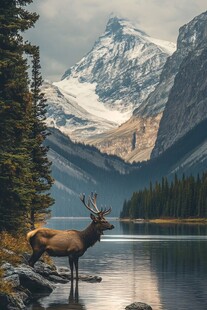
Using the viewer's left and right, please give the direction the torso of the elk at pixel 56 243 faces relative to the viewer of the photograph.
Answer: facing to the right of the viewer

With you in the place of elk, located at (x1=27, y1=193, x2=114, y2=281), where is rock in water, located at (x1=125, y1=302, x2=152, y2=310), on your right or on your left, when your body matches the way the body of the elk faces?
on your right

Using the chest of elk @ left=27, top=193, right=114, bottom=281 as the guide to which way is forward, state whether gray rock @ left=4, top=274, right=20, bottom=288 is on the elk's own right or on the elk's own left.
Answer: on the elk's own right

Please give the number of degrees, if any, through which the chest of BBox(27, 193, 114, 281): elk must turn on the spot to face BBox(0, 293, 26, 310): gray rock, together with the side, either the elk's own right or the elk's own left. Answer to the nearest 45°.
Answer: approximately 90° to the elk's own right

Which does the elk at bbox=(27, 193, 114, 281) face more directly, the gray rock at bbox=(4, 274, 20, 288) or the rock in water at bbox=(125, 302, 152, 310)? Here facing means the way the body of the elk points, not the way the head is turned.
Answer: the rock in water

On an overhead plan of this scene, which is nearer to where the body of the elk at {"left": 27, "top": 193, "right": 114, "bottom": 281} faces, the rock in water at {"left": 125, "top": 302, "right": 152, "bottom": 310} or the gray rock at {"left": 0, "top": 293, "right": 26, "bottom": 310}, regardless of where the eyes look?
the rock in water
